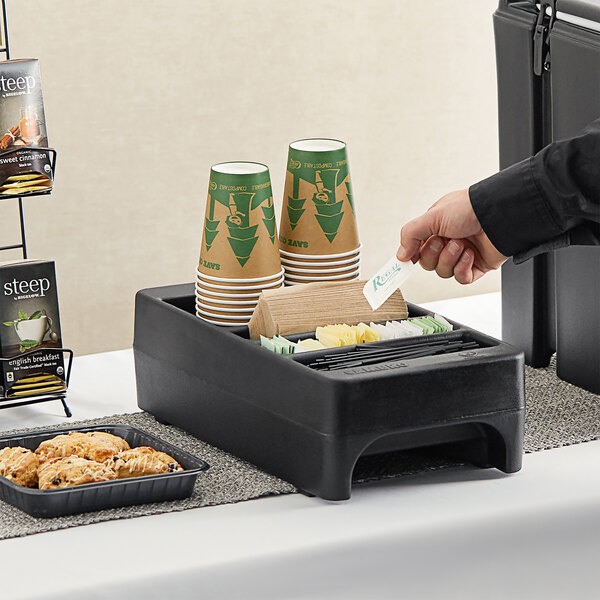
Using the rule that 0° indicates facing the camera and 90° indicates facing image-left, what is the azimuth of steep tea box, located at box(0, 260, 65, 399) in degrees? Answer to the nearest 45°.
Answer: approximately 0°

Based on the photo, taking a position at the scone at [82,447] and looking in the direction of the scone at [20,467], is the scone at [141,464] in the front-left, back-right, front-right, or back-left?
back-left

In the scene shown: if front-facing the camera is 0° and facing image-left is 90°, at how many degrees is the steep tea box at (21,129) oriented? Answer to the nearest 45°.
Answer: approximately 0°

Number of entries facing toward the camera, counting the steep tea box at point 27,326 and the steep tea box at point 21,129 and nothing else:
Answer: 2
